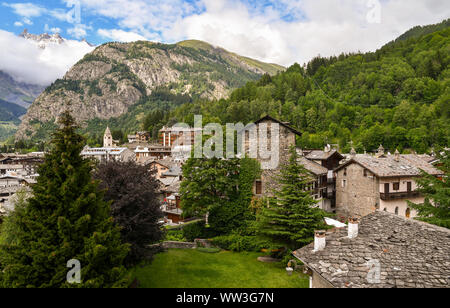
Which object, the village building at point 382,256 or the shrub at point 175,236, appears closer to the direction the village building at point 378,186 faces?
the village building

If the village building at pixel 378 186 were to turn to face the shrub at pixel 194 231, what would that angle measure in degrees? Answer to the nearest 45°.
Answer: approximately 90° to its right

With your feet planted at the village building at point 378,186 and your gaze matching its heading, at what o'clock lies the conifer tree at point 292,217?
The conifer tree is roughly at 2 o'clock from the village building.

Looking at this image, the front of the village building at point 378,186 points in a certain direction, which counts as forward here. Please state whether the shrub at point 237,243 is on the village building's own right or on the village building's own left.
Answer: on the village building's own right

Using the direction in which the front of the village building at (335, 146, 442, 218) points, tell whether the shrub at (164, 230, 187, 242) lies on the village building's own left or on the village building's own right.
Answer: on the village building's own right

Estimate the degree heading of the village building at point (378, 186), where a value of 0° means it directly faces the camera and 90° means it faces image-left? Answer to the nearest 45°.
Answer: approximately 315°

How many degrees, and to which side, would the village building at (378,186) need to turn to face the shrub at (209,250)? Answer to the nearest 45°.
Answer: approximately 90° to its right

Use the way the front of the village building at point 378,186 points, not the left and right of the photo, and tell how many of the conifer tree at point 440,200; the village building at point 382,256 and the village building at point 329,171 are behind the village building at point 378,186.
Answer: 1

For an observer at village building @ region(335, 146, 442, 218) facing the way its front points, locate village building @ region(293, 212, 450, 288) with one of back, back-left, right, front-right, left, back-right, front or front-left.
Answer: front-right

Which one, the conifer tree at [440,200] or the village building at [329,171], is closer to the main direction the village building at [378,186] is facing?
the conifer tree

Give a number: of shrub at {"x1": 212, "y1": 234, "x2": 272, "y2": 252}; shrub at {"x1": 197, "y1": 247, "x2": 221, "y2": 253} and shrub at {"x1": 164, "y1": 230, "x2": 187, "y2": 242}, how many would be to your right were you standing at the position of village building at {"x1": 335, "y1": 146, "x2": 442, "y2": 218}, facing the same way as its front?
3
